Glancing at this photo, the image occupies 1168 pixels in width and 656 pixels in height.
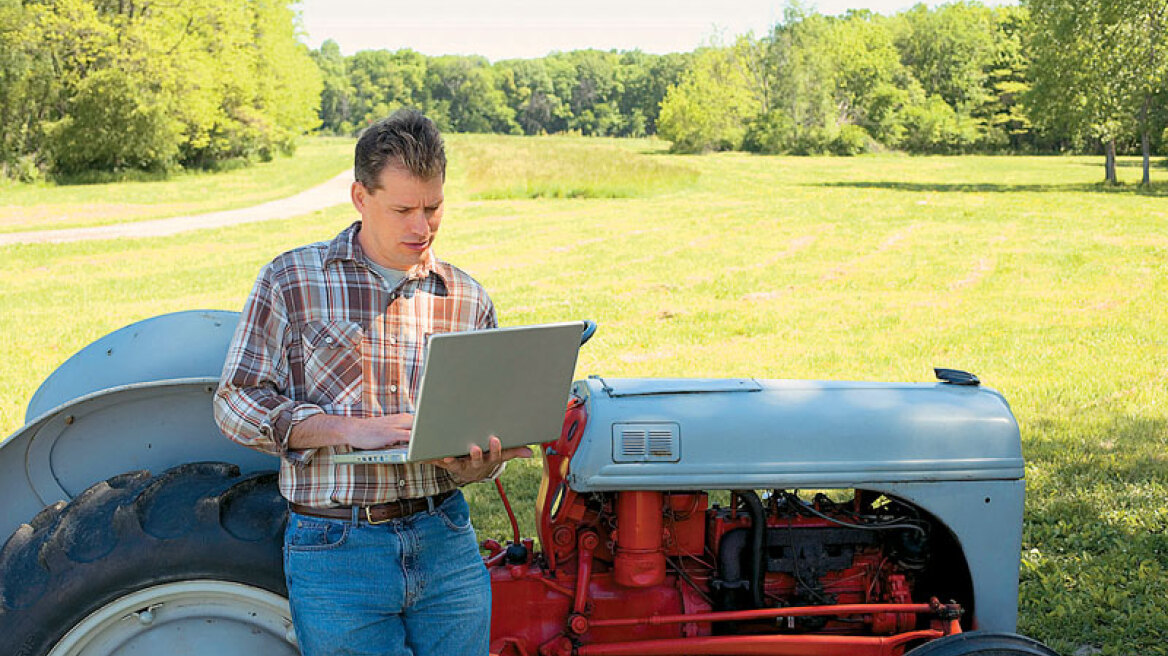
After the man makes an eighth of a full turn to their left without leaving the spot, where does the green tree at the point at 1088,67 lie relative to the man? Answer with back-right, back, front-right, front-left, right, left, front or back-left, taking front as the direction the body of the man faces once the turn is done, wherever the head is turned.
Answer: front-left

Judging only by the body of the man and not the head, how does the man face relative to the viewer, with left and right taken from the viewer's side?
facing the viewer and to the right of the viewer

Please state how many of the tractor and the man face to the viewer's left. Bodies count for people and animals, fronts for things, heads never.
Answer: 0

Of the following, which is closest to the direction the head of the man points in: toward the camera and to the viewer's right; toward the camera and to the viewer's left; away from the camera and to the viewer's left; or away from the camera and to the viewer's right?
toward the camera and to the viewer's right

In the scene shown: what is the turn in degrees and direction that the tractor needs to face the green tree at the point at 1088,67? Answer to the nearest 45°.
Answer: approximately 45° to its left

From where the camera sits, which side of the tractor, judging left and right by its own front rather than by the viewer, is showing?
right

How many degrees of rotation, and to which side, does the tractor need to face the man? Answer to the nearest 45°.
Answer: approximately 135° to its right
